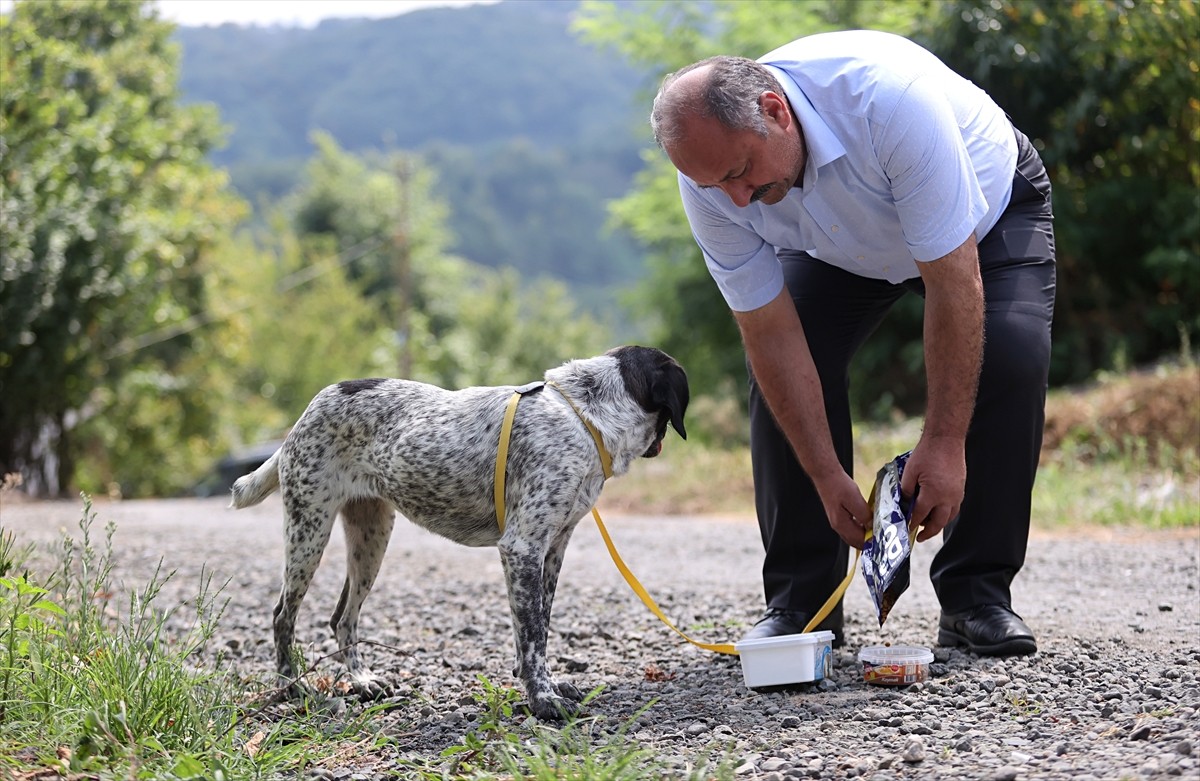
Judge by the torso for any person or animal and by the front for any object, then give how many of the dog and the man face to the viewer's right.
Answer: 1

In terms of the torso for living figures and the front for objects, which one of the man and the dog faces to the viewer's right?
the dog

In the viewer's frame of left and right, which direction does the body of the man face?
facing the viewer and to the left of the viewer

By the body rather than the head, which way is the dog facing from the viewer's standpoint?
to the viewer's right

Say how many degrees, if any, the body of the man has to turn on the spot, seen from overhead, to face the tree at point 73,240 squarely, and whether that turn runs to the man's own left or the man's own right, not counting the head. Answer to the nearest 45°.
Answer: approximately 90° to the man's own right

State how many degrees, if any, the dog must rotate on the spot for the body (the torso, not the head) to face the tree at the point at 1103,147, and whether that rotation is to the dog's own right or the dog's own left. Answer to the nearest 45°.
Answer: approximately 45° to the dog's own left

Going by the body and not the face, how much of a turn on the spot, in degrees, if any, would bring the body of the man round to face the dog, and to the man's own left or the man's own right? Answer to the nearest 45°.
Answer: approximately 45° to the man's own right

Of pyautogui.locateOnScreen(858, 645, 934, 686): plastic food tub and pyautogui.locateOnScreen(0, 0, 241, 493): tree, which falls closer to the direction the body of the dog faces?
the plastic food tub
